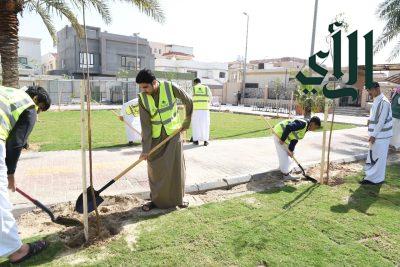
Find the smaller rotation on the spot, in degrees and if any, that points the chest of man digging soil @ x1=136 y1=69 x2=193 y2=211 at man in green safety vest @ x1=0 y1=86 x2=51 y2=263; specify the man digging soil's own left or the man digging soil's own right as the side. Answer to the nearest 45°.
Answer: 0° — they already face them

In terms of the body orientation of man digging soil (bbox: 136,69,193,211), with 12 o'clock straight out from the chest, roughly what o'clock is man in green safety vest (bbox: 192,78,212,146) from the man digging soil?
The man in green safety vest is roughly at 5 o'clock from the man digging soil.

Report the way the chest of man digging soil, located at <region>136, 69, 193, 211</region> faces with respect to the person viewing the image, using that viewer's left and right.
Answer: facing the viewer and to the left of the viewer

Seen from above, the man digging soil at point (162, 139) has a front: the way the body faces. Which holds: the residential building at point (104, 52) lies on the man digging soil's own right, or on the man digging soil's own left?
on the man digging soil's own right

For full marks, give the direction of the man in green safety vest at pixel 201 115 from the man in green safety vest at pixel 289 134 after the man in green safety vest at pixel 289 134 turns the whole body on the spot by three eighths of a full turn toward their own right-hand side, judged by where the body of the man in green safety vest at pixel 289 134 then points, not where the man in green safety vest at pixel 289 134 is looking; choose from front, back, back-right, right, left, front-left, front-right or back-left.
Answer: right

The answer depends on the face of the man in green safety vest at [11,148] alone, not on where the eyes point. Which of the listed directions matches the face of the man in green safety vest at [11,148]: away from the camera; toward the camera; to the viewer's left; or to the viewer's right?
to the viewer's right

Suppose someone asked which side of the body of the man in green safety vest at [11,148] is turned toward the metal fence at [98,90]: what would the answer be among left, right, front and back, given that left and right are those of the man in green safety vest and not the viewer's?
left

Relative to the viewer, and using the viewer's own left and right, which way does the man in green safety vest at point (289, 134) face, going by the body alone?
facing to the right of the viewer

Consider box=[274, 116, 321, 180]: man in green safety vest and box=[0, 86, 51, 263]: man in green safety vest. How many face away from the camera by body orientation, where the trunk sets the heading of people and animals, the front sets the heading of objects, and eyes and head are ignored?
0

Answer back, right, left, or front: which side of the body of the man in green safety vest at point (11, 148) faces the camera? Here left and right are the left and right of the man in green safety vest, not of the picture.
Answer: right

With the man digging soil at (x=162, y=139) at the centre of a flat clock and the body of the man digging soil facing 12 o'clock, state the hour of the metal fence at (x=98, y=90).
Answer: The metal fence is roughly at 4 o'clock from the man digging soil.
